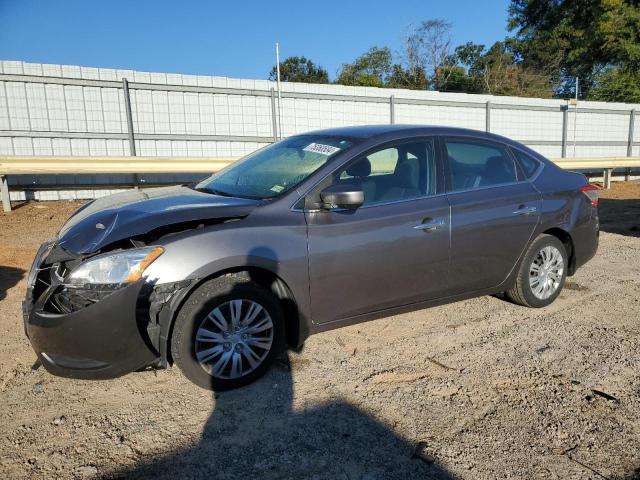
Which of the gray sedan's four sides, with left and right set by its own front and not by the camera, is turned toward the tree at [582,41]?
back

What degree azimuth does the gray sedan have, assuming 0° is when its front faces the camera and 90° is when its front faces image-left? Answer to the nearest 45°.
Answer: approximately 45°

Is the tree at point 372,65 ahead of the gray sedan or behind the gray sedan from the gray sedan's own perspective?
behind
